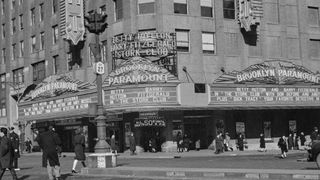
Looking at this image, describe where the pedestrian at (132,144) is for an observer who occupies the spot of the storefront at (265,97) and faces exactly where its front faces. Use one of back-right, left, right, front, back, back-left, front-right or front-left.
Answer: front-right

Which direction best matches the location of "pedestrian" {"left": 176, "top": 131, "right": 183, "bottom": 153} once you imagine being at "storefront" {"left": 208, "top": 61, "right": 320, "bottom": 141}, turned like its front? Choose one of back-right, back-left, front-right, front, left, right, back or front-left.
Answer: front-right

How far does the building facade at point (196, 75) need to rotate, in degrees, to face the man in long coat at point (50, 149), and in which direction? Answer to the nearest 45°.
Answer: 0° — it already faces them

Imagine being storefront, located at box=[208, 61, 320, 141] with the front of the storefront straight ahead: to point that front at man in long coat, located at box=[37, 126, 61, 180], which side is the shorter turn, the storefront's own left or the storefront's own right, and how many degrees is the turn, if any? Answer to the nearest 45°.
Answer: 0° — it already faces them

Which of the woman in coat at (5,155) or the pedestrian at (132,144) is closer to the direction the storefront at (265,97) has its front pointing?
the woman in coat

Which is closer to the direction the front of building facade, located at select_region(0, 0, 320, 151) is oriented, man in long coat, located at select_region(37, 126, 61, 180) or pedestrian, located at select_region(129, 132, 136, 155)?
the man in long coat

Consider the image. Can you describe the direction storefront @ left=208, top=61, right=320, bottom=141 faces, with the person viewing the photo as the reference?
facing the viewer

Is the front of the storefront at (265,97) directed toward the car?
yes

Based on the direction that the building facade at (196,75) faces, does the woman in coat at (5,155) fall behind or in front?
in front
